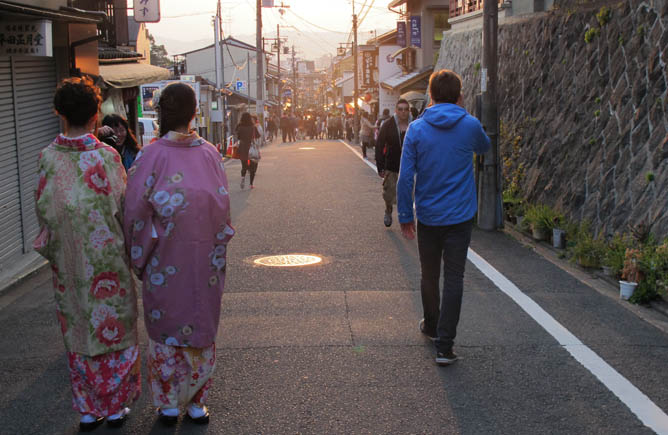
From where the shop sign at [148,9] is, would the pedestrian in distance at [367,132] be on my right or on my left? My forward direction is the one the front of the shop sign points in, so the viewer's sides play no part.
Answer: on my left

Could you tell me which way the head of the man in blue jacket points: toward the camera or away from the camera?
away from the camera

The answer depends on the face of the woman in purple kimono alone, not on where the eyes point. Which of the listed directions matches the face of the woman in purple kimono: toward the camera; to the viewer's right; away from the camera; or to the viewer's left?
away from the camera

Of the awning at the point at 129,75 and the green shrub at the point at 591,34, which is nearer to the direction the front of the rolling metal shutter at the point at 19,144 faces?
the green shrub

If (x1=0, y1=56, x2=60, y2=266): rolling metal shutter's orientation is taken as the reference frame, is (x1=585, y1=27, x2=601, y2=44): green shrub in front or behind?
in front

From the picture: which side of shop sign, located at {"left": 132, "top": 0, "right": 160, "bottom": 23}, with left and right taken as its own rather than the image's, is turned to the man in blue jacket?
front

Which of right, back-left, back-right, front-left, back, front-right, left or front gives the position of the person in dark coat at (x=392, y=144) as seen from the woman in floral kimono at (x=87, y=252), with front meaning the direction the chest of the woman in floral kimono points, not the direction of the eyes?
front-right

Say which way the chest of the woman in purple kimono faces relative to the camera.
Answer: away from the camera

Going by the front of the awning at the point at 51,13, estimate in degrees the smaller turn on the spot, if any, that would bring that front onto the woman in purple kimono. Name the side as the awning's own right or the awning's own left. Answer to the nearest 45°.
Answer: approximately 45° to the awning's own right

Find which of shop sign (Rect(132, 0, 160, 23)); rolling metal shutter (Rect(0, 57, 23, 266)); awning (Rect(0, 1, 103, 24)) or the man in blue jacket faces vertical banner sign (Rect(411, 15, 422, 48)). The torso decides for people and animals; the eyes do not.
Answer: the man in blue jacket
